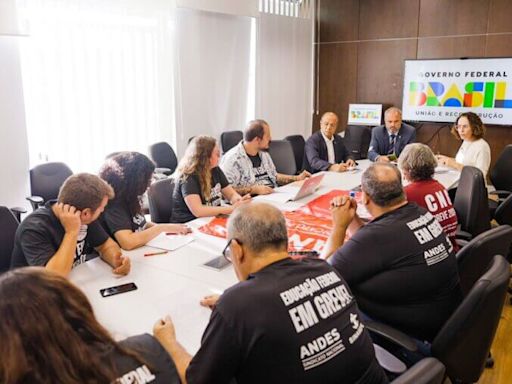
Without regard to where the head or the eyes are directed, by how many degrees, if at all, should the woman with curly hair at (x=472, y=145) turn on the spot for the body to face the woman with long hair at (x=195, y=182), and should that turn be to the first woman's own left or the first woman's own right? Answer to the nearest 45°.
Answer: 0° — they already face them

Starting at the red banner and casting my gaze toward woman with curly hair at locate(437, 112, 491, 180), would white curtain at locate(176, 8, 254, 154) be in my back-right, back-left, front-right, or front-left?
front-left

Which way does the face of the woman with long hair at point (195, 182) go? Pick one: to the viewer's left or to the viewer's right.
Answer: to the viewer's right

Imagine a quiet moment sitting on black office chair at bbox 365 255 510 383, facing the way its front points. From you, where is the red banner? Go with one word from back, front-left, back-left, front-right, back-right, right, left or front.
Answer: front

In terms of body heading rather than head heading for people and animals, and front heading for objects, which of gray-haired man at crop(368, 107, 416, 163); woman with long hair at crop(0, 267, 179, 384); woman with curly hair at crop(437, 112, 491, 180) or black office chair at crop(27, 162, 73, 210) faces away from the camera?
the woman with long hair

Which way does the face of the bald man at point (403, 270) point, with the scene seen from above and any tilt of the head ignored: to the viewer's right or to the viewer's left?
to the viewer's left

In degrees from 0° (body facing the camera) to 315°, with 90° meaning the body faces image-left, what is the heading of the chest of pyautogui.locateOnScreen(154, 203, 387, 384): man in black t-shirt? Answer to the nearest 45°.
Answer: approximately 135°

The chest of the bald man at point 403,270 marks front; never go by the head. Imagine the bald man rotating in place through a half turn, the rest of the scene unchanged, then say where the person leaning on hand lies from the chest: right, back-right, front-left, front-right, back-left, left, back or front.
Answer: back-right

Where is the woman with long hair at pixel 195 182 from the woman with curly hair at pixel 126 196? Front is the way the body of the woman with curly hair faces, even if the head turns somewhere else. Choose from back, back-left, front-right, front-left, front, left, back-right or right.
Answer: front-left

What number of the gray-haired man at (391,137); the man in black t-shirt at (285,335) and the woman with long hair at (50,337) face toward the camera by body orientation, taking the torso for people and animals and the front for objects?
1

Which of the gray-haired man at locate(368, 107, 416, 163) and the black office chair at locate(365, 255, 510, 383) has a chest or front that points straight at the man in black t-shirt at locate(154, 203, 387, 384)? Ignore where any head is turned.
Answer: the gray-haired man

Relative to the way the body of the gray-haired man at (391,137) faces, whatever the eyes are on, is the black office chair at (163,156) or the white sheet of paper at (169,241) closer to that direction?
the white sheet of paper

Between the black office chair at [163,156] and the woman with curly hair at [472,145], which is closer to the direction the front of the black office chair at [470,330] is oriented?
the black office chair

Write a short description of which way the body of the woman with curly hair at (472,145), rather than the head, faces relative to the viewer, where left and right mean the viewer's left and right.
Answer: facing the viewer and to the left of the viewer

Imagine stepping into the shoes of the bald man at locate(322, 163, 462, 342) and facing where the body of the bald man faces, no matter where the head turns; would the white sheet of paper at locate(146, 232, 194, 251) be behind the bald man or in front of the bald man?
in front

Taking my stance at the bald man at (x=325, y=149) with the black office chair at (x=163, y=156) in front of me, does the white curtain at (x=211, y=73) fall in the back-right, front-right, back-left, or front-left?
front-right

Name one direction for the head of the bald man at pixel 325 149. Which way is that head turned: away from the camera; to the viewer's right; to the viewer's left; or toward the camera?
toward the camera

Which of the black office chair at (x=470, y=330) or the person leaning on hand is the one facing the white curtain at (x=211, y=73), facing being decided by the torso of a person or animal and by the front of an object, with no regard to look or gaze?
the black office chair

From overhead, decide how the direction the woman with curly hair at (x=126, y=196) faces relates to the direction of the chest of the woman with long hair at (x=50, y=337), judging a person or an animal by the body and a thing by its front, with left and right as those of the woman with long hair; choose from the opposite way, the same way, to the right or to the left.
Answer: to the right

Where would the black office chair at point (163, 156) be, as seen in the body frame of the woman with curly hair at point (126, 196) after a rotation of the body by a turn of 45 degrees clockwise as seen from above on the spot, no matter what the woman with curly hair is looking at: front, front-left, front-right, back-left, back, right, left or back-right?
back-left

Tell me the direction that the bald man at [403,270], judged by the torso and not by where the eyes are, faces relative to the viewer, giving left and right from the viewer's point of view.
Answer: facing away from the viewer and to the left of the viewer

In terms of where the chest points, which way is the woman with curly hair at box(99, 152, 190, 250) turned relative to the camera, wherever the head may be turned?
to the viewer's right
